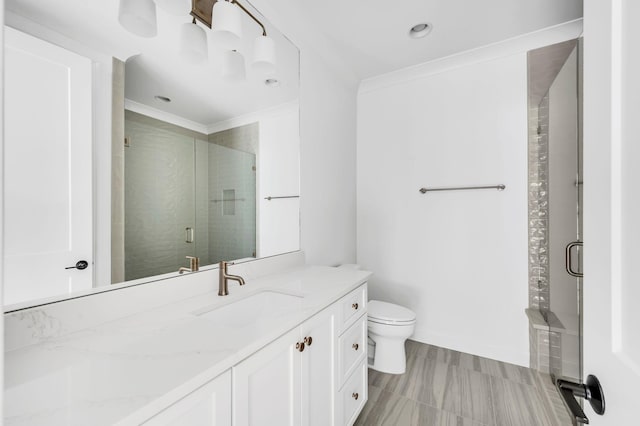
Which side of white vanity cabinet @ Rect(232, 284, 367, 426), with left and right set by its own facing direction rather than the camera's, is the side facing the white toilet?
left

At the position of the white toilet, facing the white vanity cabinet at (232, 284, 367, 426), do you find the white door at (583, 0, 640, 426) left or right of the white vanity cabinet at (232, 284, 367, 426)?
left

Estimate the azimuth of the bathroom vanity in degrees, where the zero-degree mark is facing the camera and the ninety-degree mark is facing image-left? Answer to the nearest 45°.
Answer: approximately 315°

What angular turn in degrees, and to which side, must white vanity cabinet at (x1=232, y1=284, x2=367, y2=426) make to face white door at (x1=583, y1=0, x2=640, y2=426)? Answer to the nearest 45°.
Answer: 0° — it already faces it

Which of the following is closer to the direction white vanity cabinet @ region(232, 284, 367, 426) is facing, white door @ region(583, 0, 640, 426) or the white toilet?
the white door
